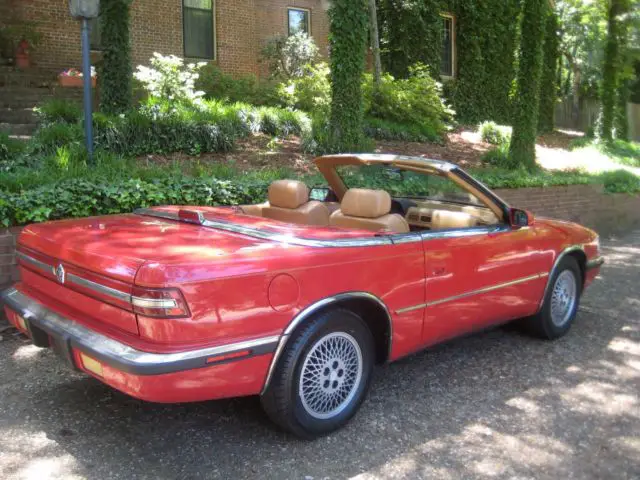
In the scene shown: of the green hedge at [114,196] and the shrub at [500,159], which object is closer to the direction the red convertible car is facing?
the shrub

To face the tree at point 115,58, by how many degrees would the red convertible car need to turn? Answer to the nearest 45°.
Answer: approximately 45° to its left

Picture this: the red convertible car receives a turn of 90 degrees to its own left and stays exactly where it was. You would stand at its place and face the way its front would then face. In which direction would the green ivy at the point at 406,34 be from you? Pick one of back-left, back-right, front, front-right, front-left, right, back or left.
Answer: front-right

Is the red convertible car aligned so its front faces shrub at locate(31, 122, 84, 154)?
no

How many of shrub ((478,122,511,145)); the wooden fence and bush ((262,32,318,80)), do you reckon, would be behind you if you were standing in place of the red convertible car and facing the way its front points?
0

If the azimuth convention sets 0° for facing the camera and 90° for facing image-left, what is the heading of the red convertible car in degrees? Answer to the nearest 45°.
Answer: approximately 225°

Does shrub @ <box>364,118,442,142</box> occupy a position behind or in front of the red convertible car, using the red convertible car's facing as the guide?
in front

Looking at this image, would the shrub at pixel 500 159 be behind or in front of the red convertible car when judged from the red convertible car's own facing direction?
in front

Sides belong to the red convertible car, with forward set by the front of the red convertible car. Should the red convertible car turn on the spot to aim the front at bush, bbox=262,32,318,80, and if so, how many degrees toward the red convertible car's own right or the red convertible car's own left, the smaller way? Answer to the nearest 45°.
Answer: approximately 45° to the red convertible car's own left

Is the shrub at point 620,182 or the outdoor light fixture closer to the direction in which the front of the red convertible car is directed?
the shrub

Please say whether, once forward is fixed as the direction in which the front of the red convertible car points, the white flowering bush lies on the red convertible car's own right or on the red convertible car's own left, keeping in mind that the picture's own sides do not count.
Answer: on the red convertible car's own left

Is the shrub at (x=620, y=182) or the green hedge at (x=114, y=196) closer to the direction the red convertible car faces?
the shrub

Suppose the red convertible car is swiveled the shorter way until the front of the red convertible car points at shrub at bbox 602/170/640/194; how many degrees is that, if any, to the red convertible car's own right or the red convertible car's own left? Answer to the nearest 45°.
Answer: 0° — it already faces it

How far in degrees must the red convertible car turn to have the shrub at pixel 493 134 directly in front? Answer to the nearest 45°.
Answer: approximately 45° to its left

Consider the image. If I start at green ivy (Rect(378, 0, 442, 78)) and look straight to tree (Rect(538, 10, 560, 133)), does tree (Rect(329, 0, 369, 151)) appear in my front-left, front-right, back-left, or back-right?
back-right
